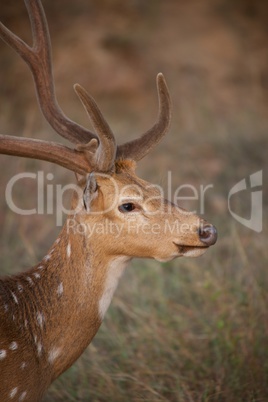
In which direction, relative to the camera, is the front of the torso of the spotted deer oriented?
to the viewer's right
